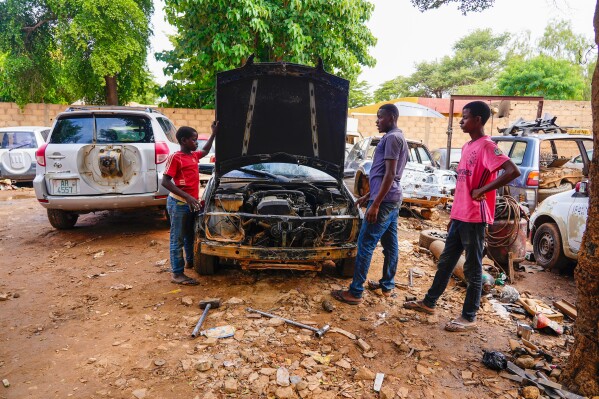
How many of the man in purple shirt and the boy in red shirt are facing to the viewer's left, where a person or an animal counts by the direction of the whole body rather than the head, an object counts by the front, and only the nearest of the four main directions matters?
1

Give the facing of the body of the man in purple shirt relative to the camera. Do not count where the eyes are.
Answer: to the viewer's left

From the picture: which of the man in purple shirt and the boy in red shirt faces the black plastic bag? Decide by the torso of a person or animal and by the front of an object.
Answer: the boy in red shirt

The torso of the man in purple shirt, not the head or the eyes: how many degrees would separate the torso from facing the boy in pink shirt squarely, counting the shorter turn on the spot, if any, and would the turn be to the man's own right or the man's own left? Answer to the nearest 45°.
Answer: approximately 135° to the man's own left

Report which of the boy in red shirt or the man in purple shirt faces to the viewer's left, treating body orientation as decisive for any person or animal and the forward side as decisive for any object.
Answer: the man in purple shirt

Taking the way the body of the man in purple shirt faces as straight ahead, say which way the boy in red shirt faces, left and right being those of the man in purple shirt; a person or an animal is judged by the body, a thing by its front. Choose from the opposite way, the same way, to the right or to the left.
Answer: the opposite way

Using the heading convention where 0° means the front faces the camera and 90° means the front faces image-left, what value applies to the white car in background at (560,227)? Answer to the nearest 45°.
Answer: approximately 45°

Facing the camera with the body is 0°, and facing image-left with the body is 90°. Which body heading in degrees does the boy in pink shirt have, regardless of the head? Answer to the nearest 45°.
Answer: approximately 45°

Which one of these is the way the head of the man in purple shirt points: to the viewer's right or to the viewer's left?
to the viewer's left

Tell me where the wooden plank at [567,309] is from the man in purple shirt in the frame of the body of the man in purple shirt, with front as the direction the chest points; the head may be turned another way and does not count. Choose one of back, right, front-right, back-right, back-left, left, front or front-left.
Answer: back
